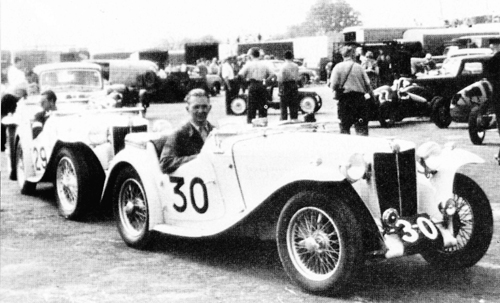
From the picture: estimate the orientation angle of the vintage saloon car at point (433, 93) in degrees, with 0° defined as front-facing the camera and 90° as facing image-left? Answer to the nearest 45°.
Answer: approximately 45°

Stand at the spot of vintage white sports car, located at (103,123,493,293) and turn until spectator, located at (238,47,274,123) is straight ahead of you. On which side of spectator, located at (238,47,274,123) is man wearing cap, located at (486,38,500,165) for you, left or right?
right

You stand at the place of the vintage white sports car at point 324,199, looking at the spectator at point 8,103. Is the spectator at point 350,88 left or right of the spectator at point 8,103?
right

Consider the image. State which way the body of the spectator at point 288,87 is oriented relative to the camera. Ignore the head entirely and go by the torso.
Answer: away from the camera

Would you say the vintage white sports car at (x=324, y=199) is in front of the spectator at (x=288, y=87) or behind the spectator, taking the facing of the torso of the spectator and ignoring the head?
behind
